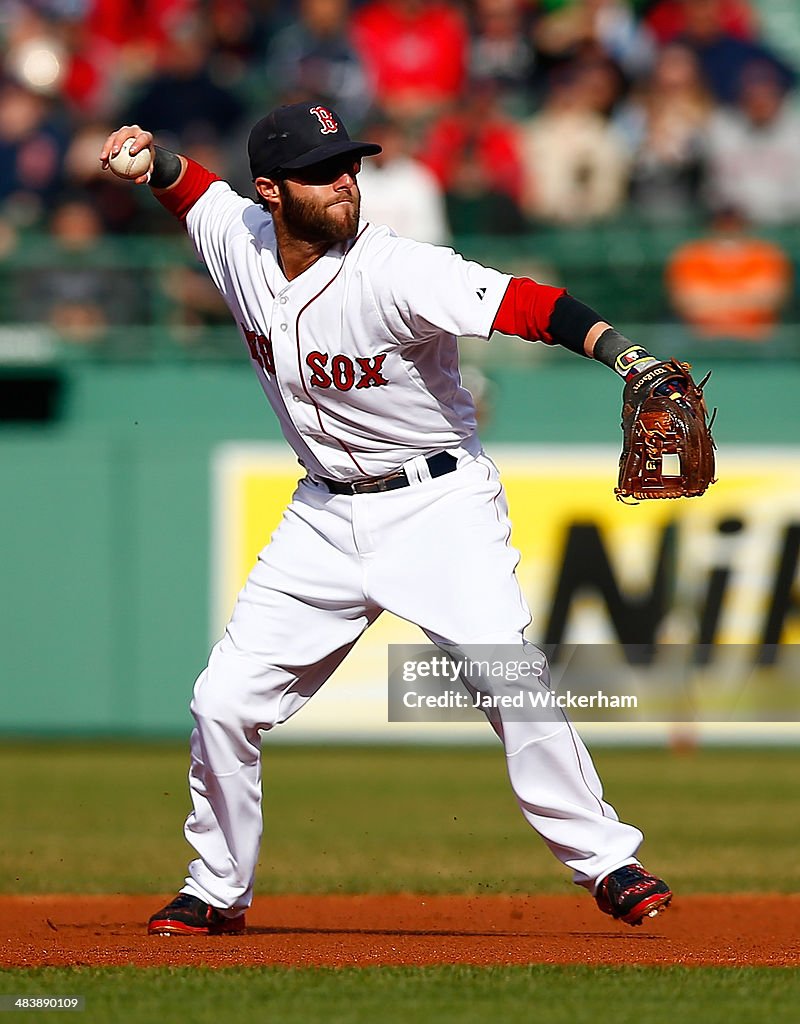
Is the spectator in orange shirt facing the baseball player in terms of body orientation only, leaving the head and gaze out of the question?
yes

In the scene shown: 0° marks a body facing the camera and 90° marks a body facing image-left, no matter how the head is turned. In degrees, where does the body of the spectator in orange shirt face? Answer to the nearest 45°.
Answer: approximately 0°
